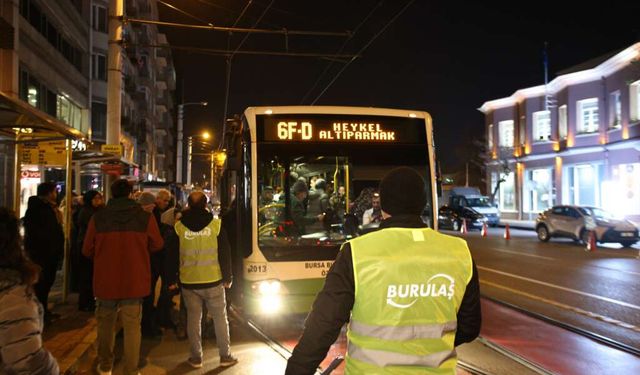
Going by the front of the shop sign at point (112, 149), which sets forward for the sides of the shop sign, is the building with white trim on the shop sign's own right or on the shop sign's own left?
on the shop sign's own left

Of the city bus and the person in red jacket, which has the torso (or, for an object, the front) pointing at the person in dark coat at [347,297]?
the city bus

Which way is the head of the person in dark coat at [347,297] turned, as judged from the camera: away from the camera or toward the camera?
away from the camera

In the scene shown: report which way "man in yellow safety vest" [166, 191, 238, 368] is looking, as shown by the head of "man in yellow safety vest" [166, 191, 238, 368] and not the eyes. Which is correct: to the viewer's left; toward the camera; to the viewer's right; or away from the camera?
away from the camera

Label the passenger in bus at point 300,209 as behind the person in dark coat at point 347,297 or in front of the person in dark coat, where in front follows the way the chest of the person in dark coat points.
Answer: in front

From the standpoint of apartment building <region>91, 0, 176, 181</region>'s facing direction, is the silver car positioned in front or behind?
in front

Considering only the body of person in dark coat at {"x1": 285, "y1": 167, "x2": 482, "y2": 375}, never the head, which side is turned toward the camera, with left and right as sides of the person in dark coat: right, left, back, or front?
back

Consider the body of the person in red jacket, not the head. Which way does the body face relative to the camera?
away from the camera

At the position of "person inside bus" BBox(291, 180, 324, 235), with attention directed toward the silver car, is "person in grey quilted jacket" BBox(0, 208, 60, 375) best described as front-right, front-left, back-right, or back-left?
back-right

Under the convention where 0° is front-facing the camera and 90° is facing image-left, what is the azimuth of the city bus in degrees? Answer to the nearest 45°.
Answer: approximately 0°

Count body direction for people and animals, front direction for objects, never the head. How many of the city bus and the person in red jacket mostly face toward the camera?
1
